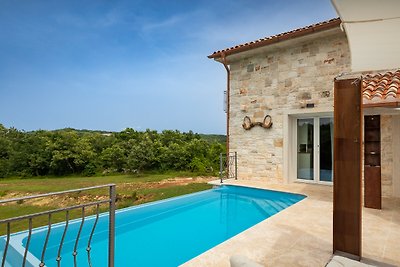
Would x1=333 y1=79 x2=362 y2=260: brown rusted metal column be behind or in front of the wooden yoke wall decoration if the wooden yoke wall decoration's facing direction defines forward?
in front

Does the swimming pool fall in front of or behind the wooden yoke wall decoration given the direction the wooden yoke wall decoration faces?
in front

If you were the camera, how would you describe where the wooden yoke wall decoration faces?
facing the viewer
